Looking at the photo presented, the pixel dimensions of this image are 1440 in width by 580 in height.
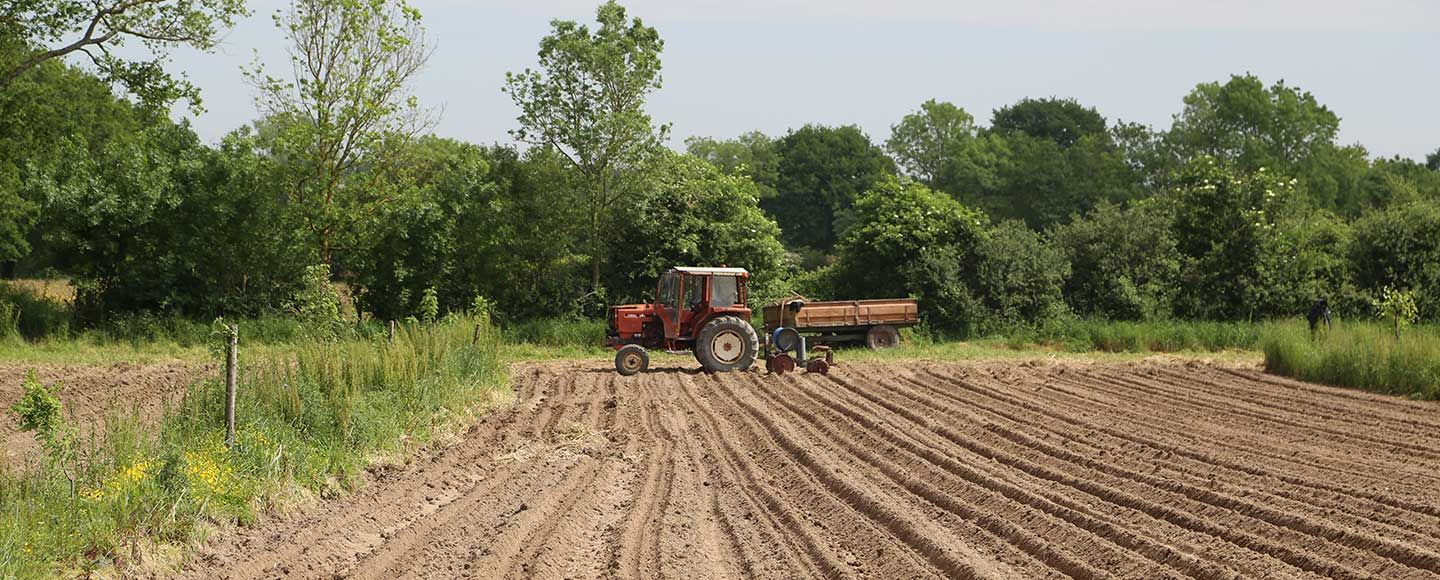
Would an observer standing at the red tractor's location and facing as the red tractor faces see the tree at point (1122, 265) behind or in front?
behind

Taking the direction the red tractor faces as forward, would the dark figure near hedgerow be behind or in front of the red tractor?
behind

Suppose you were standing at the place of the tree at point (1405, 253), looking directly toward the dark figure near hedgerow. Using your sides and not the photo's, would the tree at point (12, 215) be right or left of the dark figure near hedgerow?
right

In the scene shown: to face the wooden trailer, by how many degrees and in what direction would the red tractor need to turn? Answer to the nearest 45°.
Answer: approximately 135° to its right

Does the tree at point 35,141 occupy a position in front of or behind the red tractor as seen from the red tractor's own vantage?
in front

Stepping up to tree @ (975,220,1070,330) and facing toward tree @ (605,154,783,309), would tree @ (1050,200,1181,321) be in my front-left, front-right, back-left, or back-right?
back-right

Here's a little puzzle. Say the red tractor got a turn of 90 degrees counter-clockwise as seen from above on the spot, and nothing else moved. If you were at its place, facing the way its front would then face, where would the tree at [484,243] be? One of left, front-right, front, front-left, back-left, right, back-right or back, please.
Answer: back-right

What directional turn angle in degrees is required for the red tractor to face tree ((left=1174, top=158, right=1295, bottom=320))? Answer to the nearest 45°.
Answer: approximately 135° to its right

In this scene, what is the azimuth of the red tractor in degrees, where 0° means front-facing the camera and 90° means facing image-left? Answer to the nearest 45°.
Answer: approximately 90°

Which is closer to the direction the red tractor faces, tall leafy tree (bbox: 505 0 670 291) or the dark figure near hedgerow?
the tall leafy tree

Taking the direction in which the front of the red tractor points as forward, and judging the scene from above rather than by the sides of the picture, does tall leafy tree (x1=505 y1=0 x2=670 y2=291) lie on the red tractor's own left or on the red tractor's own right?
on the red tractor's own right

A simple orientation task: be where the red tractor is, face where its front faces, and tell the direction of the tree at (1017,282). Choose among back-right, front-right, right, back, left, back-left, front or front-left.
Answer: back-right
